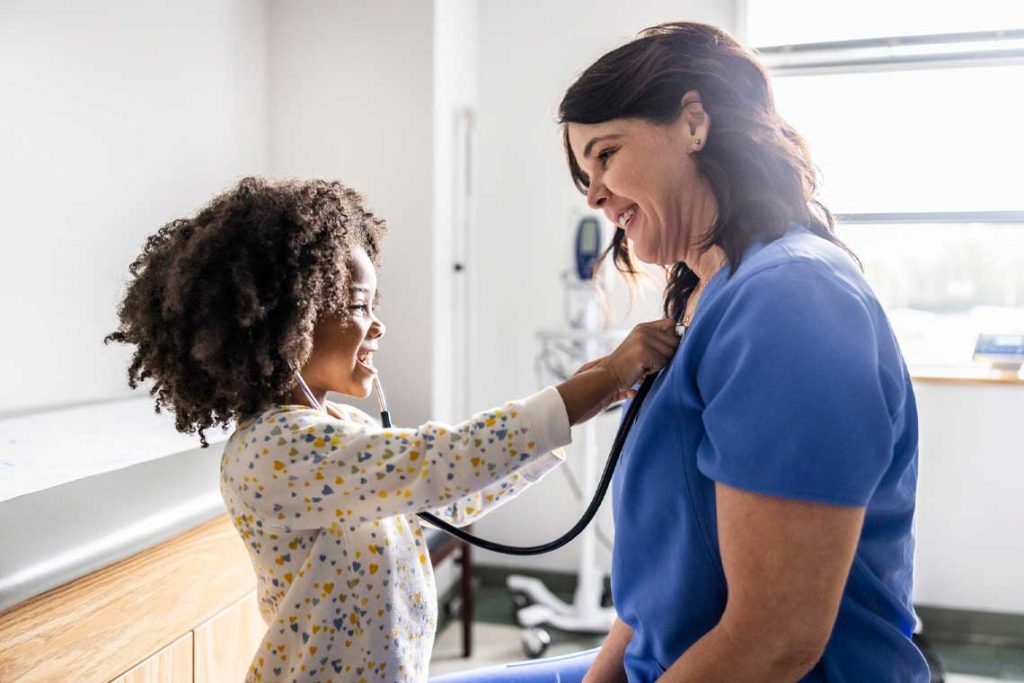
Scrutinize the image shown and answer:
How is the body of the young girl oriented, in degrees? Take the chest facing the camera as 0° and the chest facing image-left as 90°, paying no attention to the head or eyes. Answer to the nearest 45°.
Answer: approximately 270°

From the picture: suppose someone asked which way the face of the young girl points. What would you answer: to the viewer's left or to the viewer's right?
to the viewer's right

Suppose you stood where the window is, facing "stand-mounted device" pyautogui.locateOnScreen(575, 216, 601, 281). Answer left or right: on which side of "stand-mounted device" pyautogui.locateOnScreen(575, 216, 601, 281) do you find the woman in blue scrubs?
left

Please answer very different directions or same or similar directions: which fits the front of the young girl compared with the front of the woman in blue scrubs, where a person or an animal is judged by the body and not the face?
very different directions

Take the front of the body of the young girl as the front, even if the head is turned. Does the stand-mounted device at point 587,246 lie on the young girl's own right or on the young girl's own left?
on the young girl's own left

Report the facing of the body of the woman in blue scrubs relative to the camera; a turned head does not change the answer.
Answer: to the viewer's left

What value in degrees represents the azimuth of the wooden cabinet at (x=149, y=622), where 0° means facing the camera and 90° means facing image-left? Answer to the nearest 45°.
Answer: approximately 315°

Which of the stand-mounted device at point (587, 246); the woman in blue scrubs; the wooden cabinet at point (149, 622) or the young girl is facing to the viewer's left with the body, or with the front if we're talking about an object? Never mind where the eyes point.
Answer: the woman in blue scrubs
